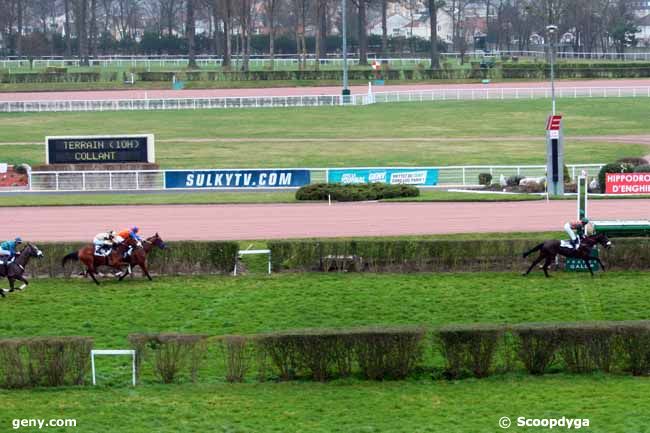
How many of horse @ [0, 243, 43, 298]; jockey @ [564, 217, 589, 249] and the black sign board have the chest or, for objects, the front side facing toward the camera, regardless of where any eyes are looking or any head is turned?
1

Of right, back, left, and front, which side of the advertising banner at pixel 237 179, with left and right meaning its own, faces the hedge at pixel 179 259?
front

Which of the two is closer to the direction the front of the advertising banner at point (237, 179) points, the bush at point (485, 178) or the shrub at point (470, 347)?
the shrub

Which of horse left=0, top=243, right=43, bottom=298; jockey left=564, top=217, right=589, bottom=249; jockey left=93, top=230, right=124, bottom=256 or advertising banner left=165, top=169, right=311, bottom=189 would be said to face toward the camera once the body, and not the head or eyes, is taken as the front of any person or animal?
the advertising banner

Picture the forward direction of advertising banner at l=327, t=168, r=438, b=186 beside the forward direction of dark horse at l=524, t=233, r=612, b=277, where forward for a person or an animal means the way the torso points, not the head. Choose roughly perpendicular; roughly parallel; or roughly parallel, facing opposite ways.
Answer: roughly perpendicular

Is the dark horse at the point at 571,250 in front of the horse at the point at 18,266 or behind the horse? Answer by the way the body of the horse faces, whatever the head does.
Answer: in front

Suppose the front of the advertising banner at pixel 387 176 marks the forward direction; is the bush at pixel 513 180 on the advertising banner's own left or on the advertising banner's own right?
on the advertising banner's own left
